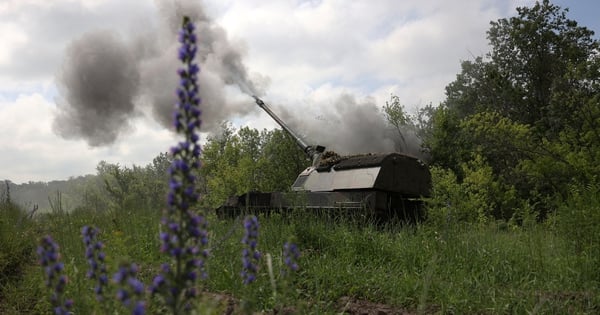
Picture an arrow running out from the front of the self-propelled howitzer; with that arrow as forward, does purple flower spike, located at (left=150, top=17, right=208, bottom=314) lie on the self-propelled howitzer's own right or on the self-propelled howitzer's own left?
on the self-propelled howitzer's own left

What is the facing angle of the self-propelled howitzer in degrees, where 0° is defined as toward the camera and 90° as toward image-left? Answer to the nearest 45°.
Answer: approximately 135°

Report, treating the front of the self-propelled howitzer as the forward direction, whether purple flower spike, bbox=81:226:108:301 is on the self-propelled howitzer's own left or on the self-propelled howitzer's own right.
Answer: on the self-propelled howitzer's own left

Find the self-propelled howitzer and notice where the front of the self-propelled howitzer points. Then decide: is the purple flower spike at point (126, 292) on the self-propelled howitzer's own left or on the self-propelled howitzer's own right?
on the self-propelled howitzer's own left

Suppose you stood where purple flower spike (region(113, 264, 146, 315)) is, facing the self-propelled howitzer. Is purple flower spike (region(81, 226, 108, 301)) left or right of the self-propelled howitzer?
left
